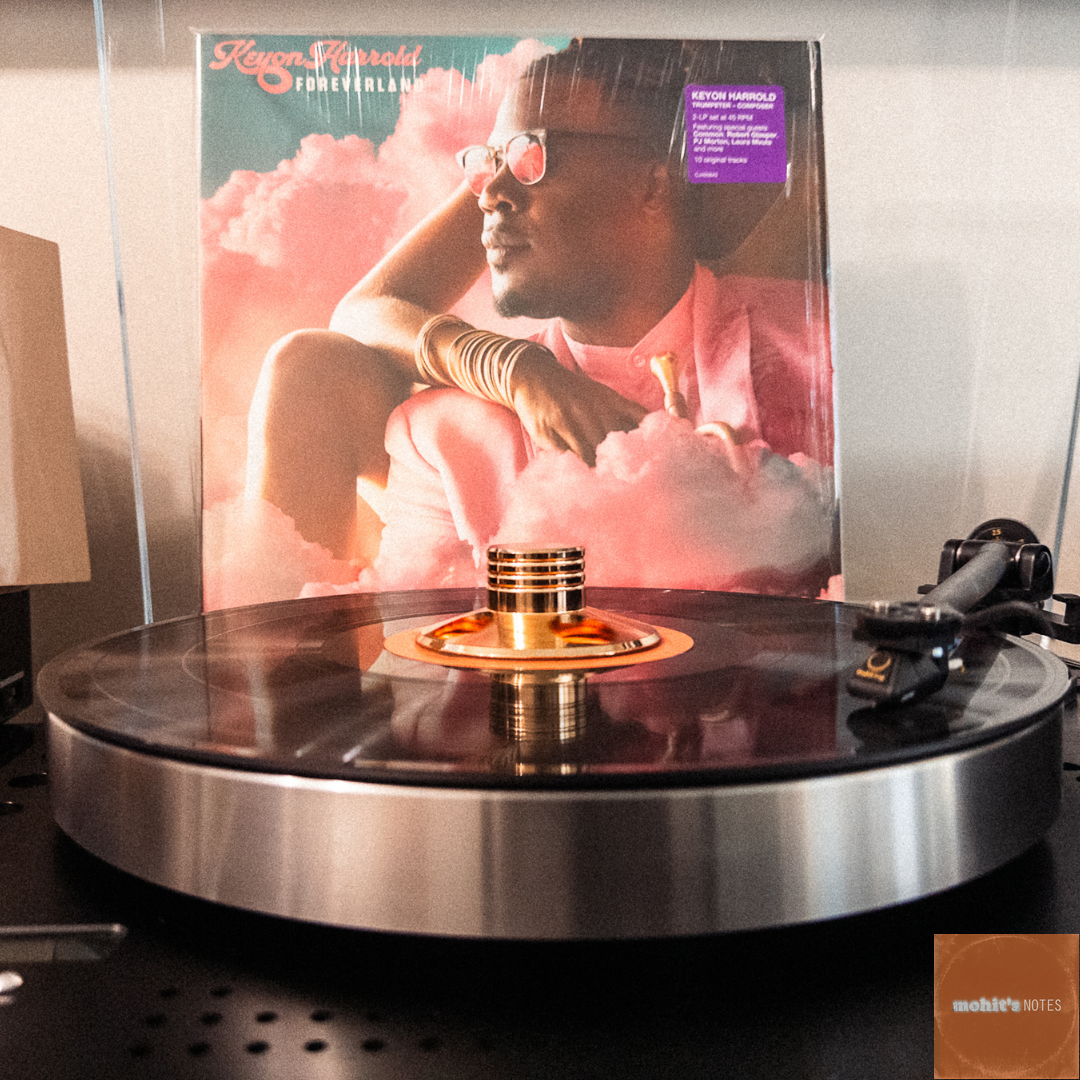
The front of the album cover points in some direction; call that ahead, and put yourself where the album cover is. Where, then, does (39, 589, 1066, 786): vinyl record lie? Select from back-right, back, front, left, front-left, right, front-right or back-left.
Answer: front

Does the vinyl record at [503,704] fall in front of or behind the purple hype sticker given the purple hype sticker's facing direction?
in front

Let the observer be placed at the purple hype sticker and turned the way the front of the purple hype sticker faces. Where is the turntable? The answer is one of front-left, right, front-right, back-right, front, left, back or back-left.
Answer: front

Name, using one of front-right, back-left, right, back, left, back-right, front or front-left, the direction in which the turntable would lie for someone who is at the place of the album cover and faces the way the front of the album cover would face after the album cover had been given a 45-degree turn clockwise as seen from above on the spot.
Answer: front-left

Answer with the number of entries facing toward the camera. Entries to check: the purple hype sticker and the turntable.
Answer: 2

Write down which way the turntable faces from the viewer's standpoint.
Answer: facing the viewer

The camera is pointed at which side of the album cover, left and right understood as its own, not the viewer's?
front

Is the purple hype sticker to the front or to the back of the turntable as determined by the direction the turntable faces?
to the back
